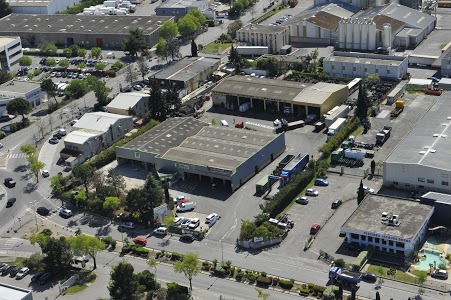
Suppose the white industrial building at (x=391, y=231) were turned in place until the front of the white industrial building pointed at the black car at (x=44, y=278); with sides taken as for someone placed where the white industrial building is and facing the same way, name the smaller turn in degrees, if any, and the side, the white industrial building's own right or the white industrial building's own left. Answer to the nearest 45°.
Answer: approximately 90° to the white industrial building's own right

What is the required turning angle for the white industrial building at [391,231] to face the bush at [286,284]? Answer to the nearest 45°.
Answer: approximately 45° to its right

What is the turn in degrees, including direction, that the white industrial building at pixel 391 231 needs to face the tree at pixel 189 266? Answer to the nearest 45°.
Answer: approximately 45° to its right

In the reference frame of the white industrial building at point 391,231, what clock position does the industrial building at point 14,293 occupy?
The industrial building is roughly at 2 o'clock from the white industrial building.

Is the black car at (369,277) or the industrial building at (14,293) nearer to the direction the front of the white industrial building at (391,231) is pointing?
the black car

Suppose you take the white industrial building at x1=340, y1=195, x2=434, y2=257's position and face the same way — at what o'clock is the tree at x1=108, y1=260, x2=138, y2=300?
The tree is roughly at 2 o'clock from the white industrial building.

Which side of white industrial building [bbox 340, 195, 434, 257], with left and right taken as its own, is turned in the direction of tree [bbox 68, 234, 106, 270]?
right

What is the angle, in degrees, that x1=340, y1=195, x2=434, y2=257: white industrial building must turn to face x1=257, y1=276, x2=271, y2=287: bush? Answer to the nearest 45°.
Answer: approximately 45° to its right

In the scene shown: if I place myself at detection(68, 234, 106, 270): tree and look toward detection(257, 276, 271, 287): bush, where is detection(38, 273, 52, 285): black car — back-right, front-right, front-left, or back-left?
back-right

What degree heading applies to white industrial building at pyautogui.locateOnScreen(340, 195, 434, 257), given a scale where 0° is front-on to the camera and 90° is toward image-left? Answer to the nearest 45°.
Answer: approximately 0°
